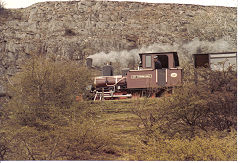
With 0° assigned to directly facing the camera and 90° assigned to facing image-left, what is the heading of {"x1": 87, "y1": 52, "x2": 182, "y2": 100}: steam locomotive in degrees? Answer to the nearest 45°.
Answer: approximately 90°

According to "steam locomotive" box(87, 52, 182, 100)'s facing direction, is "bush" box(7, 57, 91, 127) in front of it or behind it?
in front

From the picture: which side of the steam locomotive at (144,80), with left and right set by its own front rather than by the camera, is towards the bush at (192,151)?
left
